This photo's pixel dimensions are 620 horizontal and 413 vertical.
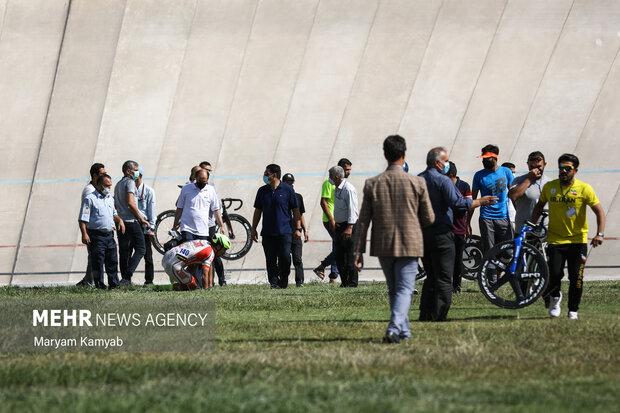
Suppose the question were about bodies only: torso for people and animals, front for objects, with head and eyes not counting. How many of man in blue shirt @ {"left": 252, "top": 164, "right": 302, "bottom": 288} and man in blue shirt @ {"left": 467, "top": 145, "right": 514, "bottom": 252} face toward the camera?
2

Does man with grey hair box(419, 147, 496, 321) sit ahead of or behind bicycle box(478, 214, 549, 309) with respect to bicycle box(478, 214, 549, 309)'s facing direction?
ahead

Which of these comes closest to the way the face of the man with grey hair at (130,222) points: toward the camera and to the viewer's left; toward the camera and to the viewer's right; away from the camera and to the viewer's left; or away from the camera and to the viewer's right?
toward the camera and to the viewer's right

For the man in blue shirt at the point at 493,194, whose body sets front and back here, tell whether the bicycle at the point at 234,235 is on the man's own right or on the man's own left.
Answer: on the man's own right

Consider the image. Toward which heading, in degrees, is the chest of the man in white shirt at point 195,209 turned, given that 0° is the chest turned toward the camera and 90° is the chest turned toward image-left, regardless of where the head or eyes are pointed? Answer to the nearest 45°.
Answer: approximately 0°

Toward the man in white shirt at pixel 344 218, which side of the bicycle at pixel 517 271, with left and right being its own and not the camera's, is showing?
right

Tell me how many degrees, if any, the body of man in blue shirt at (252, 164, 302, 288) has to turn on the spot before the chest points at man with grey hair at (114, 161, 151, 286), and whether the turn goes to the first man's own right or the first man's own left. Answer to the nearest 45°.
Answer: approximately 90° to the first man's own right

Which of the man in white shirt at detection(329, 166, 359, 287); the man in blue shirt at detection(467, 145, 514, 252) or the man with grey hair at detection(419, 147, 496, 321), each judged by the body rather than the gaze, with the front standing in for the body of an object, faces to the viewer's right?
the man with grey hair

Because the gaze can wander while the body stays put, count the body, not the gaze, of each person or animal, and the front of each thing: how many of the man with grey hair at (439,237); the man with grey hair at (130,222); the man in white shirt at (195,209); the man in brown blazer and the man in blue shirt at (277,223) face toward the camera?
2

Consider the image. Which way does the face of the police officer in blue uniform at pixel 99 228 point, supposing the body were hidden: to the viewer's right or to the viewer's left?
to the viewer's right

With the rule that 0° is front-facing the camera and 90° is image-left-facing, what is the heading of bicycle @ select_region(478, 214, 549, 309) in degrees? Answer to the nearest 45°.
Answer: approximately 45°

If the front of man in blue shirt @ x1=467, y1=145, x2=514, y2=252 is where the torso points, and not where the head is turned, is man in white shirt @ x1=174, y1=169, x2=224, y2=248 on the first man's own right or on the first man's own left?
on the first man's own right

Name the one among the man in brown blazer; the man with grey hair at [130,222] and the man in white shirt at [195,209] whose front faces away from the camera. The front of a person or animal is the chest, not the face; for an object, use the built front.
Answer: the man in brown blazer

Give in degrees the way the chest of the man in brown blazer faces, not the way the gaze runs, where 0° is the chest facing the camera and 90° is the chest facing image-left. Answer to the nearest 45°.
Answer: approximately 180°

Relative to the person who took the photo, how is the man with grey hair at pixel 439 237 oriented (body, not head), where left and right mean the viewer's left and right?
facing to the right of the viewer

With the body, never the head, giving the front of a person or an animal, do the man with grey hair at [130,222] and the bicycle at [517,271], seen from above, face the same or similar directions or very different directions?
very different directions
